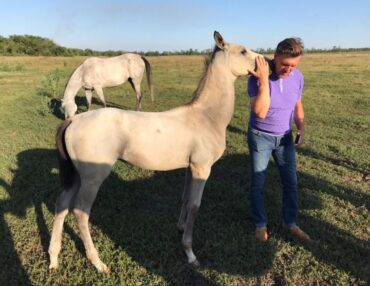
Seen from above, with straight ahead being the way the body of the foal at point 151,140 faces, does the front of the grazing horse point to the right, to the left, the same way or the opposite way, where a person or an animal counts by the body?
the opposite way

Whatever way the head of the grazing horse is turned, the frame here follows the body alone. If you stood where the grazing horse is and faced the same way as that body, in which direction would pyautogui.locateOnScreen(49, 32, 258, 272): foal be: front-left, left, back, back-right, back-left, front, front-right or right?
left

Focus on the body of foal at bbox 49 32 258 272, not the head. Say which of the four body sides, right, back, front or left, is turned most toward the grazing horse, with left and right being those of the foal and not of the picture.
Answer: left

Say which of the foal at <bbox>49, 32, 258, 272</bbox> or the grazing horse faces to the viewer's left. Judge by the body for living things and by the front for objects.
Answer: the grazing horse

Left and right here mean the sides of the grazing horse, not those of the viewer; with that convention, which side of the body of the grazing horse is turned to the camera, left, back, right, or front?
left

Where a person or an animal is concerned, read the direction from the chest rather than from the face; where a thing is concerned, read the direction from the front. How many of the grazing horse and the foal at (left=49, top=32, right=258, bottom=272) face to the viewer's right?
1

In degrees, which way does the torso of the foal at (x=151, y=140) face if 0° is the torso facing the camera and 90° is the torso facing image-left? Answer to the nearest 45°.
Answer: approximately 270°
